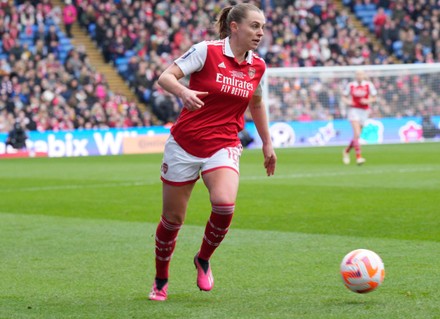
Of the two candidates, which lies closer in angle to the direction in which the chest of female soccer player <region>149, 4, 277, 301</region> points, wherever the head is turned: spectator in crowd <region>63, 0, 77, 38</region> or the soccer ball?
the soccer ball

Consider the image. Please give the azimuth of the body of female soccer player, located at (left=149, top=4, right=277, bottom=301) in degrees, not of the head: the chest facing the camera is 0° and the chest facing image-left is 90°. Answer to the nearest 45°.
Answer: approximately 315°

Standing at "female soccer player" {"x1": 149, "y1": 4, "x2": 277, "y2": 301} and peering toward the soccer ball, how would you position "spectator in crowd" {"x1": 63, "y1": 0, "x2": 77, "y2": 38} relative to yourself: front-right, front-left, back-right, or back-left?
back-left

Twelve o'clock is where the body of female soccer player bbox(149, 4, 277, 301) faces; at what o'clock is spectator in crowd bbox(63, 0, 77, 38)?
The spectator in crowd is roughly at 7 o'clock from the female soccer player.

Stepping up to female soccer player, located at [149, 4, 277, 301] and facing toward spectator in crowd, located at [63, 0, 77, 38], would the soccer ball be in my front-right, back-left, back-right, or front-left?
back-right
